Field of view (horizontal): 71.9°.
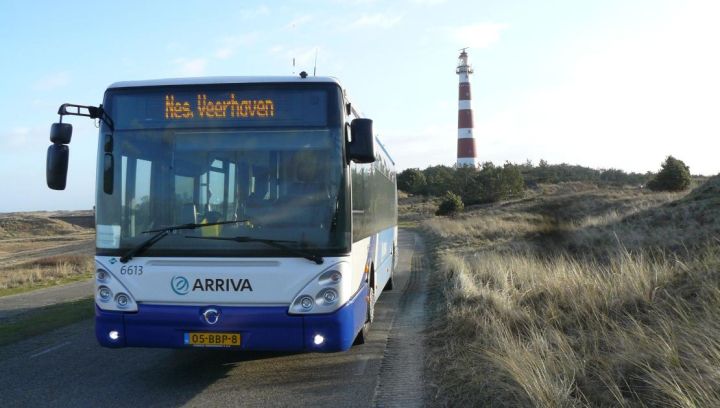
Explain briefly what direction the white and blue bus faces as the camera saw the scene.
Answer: facing the viewer
